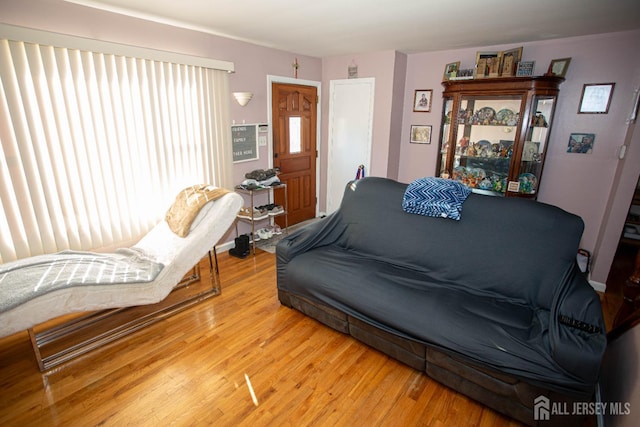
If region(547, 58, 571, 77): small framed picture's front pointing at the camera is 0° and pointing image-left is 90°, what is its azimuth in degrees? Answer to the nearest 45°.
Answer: approximately 45°

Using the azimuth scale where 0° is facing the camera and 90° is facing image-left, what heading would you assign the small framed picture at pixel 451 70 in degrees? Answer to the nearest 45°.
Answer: approximately 45°

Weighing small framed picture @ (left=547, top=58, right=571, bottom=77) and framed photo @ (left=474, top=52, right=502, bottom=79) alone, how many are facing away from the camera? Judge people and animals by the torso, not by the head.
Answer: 0

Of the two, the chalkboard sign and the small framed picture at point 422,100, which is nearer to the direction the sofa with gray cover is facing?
the chalkboard sign

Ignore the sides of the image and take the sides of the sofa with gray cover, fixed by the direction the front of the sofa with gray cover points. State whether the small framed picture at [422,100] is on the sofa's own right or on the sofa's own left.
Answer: on the sofa's own right

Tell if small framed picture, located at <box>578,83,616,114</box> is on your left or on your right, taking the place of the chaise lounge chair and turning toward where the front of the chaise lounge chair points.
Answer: on your left

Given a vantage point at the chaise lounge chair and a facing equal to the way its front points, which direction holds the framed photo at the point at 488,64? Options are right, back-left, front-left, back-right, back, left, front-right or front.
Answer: back-left

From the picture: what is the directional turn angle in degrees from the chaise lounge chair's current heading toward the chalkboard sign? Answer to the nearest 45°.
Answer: approximately 180°

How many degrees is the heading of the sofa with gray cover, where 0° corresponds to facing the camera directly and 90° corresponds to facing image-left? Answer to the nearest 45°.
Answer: approximately 45°

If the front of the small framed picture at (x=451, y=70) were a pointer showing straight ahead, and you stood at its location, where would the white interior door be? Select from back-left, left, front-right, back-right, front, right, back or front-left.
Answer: front-right

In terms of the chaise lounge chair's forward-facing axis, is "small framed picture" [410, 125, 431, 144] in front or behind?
behind

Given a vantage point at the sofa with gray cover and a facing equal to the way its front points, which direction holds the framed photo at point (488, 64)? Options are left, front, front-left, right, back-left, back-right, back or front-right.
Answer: back-right
